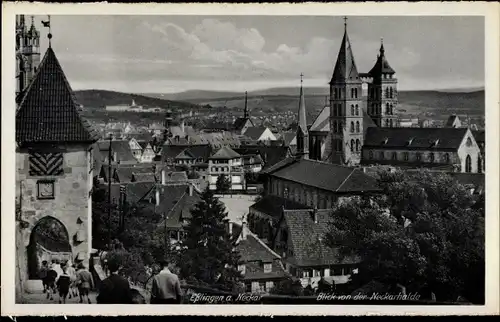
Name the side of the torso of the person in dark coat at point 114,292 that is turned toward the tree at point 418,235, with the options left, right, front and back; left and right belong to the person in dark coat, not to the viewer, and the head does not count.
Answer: right

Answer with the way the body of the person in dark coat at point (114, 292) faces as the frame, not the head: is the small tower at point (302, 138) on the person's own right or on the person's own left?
on the person's own right

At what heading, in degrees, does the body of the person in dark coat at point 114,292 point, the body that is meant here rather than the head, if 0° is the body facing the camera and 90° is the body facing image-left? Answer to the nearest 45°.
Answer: approximately 180°

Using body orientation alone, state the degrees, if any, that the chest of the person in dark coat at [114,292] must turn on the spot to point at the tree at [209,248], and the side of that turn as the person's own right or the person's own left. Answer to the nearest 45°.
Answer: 0° — they already face it
